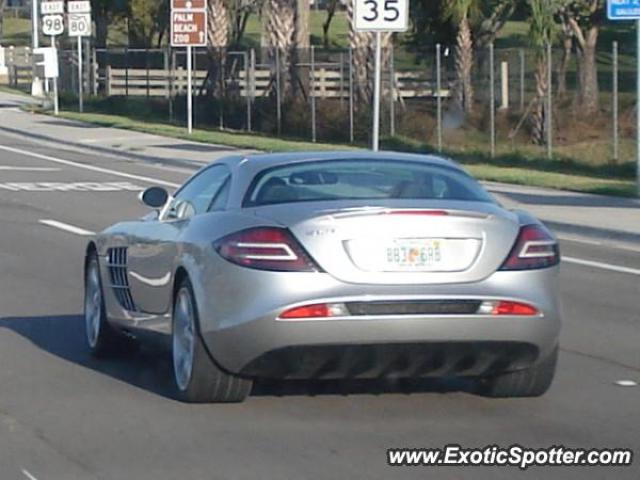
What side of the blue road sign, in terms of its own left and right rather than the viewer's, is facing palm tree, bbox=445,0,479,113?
back

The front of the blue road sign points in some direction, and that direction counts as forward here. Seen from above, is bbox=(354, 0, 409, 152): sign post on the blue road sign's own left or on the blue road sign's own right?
on the blue road sign's own right

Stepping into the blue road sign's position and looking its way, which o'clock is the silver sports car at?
The silver sports car is roughly at 12 o'clock from the blue road sign.

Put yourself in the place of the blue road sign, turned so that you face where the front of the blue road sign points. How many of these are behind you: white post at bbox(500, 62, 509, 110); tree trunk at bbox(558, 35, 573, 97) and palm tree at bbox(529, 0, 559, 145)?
3

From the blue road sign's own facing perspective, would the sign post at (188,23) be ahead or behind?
behind

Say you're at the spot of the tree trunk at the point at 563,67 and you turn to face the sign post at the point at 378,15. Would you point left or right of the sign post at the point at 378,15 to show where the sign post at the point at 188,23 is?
right

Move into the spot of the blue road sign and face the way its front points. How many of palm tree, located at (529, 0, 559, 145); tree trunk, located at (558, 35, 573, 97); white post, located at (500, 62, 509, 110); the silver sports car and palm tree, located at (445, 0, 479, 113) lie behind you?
4

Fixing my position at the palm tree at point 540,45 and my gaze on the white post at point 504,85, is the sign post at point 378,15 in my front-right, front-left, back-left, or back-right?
back-left

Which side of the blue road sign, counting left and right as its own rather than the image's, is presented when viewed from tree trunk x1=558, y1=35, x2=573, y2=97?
back

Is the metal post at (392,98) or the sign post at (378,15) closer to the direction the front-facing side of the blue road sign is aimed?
the sign post

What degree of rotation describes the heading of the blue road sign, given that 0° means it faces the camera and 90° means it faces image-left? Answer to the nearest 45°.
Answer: approximately 0°

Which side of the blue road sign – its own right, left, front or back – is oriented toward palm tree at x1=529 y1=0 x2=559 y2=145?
back

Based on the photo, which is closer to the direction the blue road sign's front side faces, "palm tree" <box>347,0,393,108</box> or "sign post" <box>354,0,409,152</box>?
the sign post

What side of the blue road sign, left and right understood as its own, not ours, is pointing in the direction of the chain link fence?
back

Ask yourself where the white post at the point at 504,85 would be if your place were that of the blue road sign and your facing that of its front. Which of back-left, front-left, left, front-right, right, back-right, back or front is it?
back
